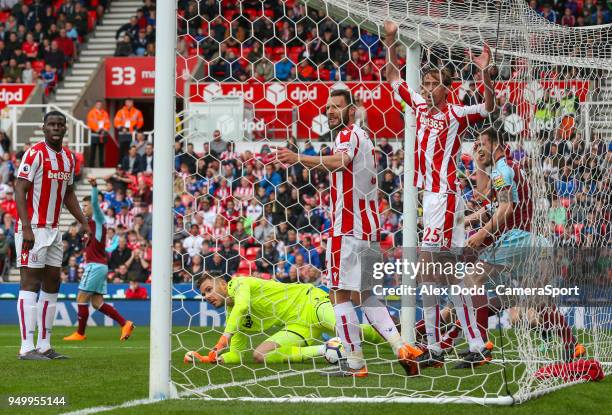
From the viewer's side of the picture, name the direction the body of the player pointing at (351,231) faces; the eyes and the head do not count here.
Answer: to the viewer's left

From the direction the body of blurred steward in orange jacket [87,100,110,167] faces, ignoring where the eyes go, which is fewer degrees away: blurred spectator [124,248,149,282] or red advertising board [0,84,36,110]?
the blurred spectator

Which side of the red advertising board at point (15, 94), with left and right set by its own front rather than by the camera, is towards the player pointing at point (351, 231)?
front

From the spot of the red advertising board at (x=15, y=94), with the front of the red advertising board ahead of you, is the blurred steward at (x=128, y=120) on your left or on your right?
on your left

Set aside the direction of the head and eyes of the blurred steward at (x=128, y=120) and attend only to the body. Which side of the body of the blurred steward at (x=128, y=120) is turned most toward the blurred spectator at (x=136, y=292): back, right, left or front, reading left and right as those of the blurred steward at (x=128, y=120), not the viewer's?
front

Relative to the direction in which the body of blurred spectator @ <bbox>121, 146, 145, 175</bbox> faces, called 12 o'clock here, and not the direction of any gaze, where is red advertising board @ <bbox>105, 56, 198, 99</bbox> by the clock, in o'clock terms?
The red advertising board is roughly at 6 o'clock from the blurred spectator.

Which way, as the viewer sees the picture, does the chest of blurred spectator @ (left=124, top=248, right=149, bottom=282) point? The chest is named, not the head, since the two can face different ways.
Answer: toward the camera

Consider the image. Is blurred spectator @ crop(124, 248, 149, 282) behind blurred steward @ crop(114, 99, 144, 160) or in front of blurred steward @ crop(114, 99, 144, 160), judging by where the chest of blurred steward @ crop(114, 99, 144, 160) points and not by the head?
in front

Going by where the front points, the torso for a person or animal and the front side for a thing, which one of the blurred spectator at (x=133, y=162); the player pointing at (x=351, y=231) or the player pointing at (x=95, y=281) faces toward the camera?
the blurred spectator

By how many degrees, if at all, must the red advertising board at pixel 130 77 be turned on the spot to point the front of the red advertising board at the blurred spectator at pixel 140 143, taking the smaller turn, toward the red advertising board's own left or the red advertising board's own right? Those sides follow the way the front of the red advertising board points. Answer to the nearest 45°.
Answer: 0° — it already faces them

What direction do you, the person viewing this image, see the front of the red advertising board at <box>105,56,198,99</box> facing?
facing the viewer

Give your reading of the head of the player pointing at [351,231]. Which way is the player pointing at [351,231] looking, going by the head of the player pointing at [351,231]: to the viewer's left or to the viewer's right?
to the viewer's left
